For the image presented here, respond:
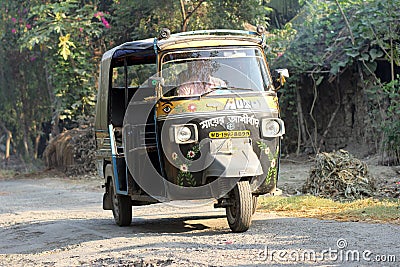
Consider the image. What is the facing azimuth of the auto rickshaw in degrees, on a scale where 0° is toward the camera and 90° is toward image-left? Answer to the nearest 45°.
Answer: approximately 315°

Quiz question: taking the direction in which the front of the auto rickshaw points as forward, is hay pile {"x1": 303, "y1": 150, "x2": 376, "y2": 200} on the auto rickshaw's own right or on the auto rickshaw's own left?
on the auto rickshaw's own left

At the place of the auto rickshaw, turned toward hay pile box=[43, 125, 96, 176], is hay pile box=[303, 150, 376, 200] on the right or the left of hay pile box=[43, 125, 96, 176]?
right

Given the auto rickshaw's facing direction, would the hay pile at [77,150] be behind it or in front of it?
behind

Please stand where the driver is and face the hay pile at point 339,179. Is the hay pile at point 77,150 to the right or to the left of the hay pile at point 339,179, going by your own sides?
left
